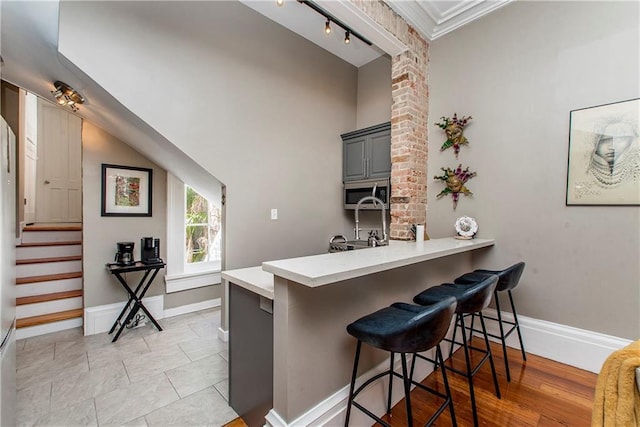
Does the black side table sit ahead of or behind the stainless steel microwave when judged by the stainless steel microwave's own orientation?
ahead

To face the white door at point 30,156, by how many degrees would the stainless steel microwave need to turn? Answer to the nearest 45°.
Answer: approximately 45° to its right

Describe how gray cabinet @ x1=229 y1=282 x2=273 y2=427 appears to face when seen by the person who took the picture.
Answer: facing the viewer and to the left of the viewer

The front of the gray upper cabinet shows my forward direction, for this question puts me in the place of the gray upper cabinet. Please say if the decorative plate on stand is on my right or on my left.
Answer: on my left

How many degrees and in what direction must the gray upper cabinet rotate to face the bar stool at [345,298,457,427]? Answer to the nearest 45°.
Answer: approximately 45° to its left

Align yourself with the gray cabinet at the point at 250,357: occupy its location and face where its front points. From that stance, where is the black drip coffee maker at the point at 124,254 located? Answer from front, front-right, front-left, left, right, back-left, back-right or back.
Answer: right

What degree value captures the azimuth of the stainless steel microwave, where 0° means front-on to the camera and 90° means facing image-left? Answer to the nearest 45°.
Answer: approximately 45°

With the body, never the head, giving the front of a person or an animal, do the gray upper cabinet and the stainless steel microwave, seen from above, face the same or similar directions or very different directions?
same or similar directions

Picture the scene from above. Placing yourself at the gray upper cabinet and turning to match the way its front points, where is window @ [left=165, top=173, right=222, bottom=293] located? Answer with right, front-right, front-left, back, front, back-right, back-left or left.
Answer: front-right

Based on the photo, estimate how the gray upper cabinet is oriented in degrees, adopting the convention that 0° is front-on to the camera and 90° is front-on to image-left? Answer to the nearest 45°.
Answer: approximately 45°

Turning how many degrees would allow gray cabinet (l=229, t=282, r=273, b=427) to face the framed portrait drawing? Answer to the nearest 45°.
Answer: approximately 135° to its left

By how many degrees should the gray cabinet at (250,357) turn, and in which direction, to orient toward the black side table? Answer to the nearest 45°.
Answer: approximately 90° to its right
